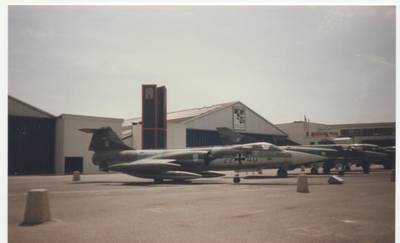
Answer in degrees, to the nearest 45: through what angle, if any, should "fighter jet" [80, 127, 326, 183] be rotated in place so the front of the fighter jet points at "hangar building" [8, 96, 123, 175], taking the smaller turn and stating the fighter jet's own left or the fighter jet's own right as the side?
approximately 135° to the fighter jet's own left

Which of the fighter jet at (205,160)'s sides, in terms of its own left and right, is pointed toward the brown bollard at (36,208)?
right

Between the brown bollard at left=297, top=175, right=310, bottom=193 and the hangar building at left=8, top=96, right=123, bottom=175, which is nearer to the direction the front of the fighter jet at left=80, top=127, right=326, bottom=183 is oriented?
the brown bollard

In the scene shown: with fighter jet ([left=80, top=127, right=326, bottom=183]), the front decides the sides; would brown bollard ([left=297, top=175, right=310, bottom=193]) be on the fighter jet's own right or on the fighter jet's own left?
on the fighter jet's own right

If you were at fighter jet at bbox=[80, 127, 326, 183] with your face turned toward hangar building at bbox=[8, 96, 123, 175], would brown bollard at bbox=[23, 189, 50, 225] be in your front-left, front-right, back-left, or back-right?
back-left

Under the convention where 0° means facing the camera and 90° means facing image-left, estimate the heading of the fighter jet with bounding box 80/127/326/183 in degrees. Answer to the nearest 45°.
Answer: approximately 270°
